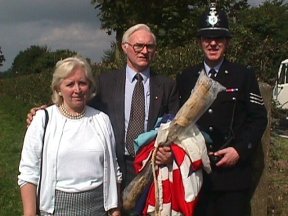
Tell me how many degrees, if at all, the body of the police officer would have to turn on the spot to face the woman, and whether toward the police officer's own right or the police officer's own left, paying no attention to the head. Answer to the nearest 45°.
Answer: approximately 45° to the police officer's own right

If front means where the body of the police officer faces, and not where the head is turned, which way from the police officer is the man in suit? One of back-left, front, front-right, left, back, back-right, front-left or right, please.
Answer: right

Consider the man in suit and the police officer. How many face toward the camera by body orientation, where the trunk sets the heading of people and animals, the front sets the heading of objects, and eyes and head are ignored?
2

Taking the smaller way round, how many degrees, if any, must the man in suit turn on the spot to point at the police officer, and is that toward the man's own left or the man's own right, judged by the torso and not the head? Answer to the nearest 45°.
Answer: approximately 90° to the man's own left

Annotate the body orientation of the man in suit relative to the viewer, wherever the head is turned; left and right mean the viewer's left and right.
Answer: facing the viewer

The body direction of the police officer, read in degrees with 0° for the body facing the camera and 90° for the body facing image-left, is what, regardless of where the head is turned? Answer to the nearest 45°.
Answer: approximately 0°

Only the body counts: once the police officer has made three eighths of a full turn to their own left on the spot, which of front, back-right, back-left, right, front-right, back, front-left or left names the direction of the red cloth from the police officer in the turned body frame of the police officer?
back
